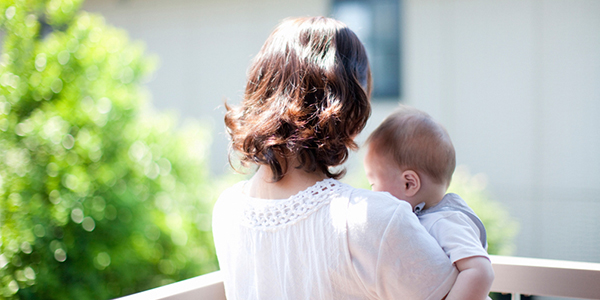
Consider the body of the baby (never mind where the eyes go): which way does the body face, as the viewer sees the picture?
to the viewer's left

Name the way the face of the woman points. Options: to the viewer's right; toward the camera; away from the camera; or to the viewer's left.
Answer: away from the camera

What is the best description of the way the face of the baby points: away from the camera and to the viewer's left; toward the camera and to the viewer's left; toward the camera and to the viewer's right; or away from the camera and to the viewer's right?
away from the camera and to the viewer's left
